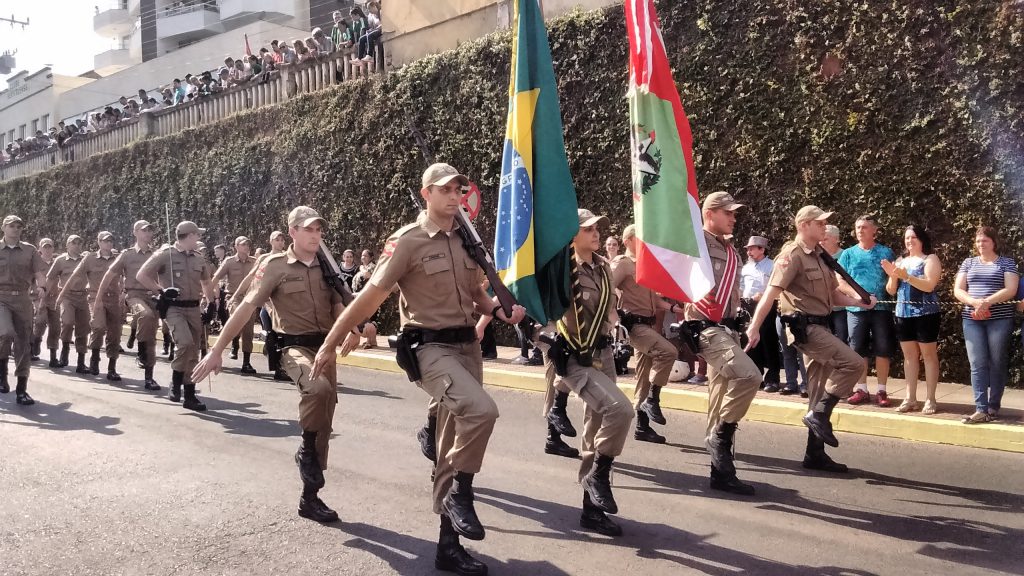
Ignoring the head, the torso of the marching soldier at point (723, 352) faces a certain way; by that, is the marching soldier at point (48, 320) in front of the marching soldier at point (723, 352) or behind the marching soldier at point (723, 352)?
behind

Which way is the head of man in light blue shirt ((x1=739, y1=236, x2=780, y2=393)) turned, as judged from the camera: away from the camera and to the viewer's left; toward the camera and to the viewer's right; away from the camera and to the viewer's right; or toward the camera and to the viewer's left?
toward the camera and to the viewer's left

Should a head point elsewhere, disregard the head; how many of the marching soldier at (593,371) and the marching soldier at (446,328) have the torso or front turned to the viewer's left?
0

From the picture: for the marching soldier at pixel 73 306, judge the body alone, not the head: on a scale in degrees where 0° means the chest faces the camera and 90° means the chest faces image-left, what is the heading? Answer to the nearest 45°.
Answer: approximately 315°

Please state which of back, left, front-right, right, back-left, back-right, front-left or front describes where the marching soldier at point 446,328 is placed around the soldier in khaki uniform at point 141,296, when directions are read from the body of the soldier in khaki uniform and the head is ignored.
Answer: front-right

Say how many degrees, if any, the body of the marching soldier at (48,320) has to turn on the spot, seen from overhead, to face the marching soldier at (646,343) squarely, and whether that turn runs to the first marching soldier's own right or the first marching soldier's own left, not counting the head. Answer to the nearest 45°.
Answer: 0° — they already face them

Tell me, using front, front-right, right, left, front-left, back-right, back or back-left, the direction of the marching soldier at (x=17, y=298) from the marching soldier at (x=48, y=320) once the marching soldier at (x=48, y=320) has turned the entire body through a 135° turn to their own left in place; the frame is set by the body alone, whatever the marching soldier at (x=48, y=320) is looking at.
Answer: back

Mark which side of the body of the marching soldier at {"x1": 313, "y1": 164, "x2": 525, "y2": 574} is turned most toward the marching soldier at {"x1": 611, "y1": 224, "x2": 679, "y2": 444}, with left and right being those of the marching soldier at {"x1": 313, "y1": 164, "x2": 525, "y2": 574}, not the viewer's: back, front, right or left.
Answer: left

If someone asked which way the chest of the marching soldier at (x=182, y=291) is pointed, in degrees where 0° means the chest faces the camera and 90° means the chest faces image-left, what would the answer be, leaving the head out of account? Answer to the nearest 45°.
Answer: approximately 315°

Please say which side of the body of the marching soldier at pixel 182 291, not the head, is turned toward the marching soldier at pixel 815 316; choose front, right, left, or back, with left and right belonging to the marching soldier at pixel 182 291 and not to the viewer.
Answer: front
